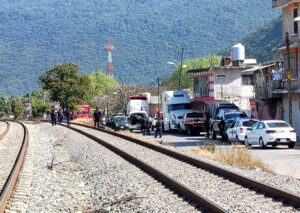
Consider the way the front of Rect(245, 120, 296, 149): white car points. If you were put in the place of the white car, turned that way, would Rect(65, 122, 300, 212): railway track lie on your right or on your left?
on your left

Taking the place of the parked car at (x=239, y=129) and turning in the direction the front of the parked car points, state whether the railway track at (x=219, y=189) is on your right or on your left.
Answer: on your left

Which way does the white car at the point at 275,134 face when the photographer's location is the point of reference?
facing away from the viewer and to the left of the viewer

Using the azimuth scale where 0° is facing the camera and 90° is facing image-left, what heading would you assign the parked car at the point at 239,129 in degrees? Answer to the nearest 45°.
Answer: approximately 135°
